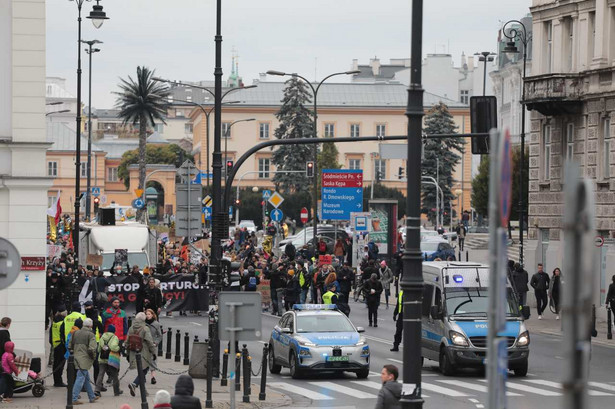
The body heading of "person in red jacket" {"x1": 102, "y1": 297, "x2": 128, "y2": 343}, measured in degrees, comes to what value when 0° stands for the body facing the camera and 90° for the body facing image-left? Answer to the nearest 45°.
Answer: approximately 0°

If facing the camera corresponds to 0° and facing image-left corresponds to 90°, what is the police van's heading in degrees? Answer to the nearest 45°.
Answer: approximately 315°

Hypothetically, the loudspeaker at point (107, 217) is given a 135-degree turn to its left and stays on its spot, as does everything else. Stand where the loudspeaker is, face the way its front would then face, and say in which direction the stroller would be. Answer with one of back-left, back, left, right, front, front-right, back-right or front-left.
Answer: back-right

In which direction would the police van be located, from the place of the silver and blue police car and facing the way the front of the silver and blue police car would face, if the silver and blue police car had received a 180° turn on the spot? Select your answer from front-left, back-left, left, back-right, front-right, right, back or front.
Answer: back-right

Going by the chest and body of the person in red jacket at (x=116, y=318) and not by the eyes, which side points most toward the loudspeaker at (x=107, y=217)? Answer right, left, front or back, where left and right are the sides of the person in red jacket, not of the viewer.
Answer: back

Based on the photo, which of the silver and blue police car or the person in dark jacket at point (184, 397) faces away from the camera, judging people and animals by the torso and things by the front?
the person in dark jacket

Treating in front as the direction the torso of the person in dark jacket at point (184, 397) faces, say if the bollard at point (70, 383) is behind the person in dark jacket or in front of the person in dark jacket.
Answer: in front

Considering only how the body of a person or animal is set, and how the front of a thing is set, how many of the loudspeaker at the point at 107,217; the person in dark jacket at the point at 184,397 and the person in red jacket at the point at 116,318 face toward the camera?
2

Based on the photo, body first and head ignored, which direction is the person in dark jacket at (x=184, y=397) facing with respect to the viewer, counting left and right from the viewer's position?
facing away from the viewer

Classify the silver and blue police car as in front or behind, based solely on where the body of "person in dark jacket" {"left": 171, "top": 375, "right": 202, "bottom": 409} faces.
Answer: in front

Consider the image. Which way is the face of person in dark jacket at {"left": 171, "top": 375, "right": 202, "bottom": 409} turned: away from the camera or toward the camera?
away from the camera

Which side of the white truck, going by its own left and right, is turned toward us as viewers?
front

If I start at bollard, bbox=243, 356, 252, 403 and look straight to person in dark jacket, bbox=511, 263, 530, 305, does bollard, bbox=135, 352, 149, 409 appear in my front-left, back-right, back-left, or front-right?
back-left

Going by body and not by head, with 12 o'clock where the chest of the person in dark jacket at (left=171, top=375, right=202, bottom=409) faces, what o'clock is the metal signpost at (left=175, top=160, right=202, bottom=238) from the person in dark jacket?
The metal signpost is roughly at 12 o'clock from the person in dark jacket.
